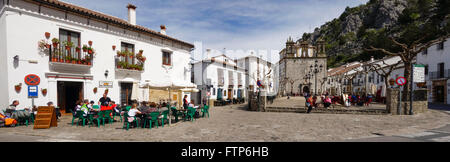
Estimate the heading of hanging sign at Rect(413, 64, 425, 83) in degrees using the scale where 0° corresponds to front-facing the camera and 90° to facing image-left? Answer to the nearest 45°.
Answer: approximately 0°

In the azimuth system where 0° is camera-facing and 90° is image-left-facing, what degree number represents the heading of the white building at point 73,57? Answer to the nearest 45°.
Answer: approximately 315°

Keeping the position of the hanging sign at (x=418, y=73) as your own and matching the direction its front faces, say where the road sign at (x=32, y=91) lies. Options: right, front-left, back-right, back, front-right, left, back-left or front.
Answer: front-right

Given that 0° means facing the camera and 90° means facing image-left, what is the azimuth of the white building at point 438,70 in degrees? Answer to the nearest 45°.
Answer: approximately 45°

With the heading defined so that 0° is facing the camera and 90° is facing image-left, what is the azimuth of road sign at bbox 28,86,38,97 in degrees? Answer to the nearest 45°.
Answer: approximately 0°

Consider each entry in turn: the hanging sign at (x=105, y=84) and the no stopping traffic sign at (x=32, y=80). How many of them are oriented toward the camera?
2

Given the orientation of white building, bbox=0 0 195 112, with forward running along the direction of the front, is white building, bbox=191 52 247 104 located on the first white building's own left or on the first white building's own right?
on the first white building's own left
